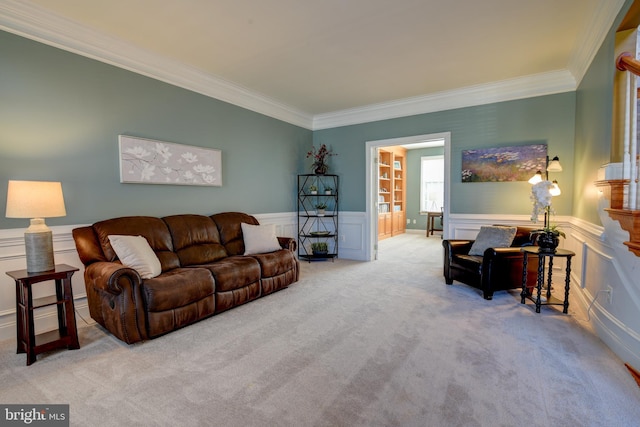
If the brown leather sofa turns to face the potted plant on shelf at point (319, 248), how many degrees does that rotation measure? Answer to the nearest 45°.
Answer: approximately 90° to its left

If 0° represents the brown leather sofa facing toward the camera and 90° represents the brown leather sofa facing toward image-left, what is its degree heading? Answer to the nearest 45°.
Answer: approximately 315°

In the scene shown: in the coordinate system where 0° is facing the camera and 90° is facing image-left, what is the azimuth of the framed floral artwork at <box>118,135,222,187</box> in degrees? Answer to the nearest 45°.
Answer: approximately 315°

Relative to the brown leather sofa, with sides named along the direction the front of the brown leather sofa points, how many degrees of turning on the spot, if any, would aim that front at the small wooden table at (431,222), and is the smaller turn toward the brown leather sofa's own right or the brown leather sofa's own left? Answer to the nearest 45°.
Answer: approximately 90° to the brown leather sofa's own left

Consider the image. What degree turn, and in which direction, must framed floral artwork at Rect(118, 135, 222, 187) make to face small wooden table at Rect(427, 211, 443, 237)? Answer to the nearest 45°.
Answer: approximately 45° to its left

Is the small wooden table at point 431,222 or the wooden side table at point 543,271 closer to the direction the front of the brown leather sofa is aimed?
the wooden side table
